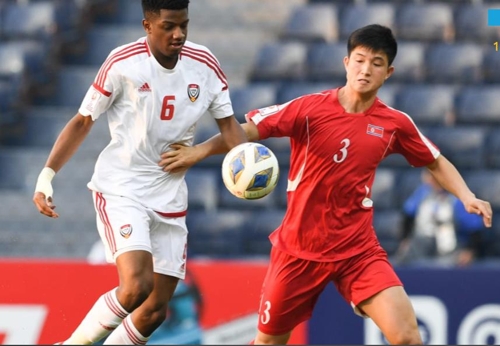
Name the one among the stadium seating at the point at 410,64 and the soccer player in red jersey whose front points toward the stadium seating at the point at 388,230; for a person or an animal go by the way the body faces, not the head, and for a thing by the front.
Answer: the stadium seating at the point at 410,64

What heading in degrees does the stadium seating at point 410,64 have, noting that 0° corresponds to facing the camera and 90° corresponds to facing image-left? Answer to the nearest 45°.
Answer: approximately 0°

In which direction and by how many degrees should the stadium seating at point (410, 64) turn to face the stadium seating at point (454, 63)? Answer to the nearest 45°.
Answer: approximately 90° to its left

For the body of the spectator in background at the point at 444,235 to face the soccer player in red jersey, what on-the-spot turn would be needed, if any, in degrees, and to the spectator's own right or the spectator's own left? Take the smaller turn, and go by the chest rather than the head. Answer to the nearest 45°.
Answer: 0° — they already face them
